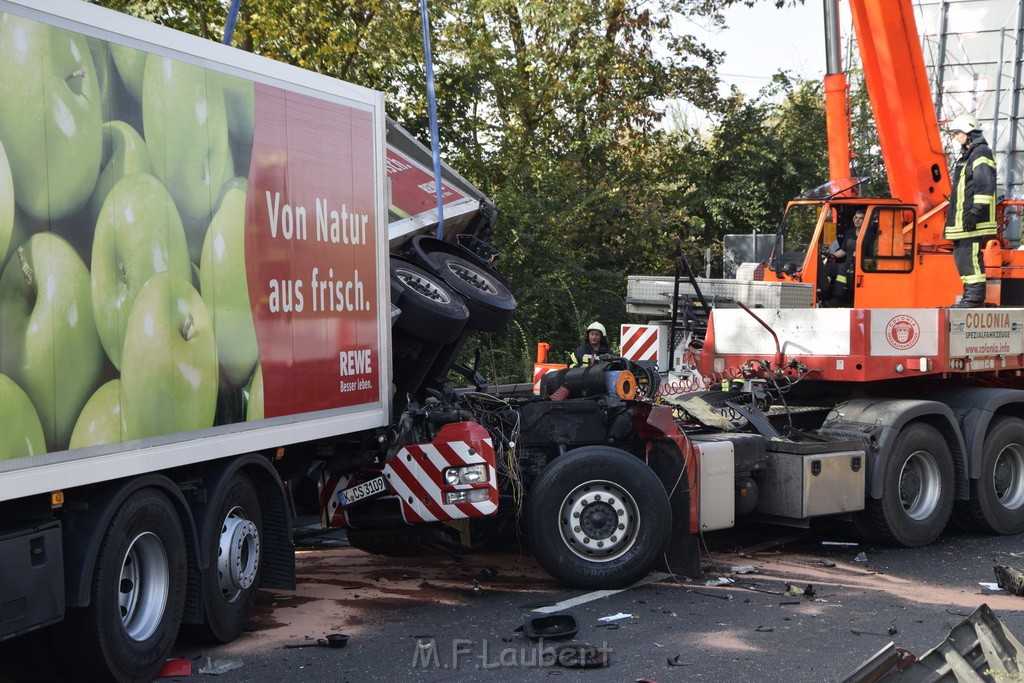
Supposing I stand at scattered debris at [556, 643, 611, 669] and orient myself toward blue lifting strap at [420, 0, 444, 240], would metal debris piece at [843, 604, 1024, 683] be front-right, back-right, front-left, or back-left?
back-right

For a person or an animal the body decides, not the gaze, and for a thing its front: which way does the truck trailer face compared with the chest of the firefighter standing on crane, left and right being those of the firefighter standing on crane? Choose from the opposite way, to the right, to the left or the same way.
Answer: to the left
